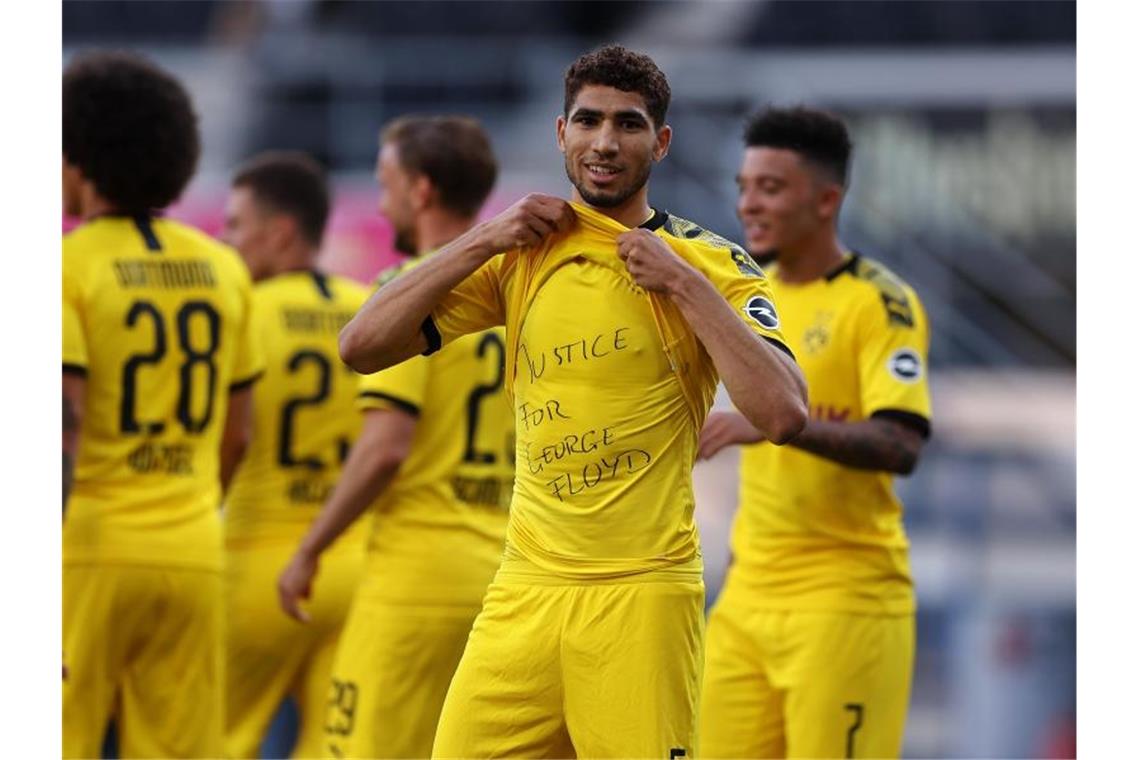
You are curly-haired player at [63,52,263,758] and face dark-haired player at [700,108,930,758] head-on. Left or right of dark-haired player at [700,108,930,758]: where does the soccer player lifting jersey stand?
right

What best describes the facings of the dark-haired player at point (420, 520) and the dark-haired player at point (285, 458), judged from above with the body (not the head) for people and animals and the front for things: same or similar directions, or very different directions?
same or similar directions

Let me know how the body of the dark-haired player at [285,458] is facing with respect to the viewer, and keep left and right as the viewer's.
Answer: facing away from the viewer and to the left of the viewer

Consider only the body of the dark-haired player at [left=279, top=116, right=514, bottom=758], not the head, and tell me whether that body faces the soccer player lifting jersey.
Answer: no

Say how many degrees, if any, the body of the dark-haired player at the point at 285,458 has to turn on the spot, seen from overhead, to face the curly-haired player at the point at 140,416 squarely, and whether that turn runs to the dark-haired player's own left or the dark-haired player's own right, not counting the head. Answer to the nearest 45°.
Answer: approximately 135° to the dark-haired player's own left

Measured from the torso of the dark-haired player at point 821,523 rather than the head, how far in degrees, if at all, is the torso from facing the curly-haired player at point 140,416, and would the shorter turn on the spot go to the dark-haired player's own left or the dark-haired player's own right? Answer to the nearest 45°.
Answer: approximately 45° to the dark-haired player's own right

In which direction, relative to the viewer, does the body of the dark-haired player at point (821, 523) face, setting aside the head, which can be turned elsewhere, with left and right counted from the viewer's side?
facing the viewer and to the left of the viewer

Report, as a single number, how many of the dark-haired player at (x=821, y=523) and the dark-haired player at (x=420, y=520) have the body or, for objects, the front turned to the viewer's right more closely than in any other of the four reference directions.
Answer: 0

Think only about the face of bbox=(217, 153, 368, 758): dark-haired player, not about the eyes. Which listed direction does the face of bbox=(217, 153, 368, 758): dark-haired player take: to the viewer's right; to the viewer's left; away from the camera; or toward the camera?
to the viewer's left

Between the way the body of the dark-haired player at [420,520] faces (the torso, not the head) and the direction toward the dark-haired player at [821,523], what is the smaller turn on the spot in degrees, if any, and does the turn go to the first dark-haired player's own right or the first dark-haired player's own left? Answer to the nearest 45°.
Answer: approximately 135° to the first dark-haired player's own right

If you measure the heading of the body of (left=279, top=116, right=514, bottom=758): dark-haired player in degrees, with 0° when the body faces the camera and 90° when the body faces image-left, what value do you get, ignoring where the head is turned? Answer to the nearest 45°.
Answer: approximately 135°
